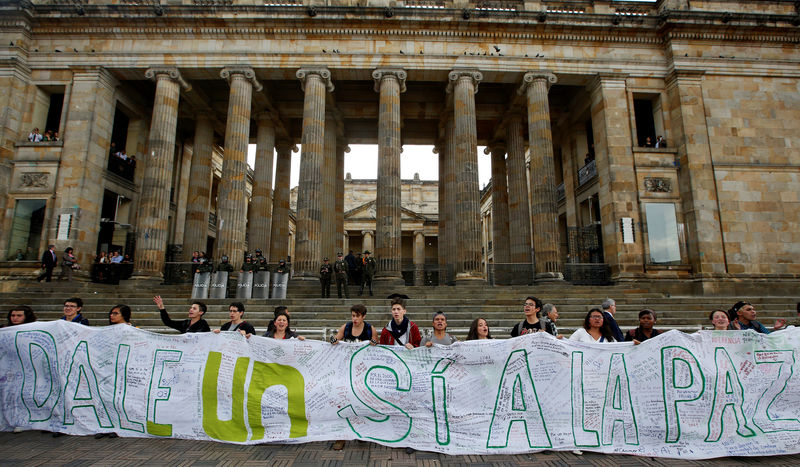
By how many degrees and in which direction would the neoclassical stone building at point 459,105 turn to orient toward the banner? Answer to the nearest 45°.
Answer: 0° — it already faces it

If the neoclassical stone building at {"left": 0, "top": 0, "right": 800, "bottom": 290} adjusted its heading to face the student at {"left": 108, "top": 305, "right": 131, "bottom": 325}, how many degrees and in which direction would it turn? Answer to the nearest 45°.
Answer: approximately 45° to its right

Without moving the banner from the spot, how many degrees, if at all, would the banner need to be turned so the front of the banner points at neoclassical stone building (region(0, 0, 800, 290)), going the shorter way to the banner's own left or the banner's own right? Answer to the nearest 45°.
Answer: approximately 180°

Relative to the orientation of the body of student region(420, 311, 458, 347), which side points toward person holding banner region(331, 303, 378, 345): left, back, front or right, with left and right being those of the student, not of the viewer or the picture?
right

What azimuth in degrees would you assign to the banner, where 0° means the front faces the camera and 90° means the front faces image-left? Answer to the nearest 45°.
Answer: approximately 0°

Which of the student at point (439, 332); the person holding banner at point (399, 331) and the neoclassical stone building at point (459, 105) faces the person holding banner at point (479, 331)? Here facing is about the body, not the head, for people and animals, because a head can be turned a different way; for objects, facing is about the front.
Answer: the neoclassical stone building

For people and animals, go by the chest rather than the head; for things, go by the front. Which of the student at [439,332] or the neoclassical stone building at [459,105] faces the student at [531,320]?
the neoclassical stone building

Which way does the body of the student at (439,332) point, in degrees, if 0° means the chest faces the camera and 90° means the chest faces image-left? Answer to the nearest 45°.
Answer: approximately 0°
